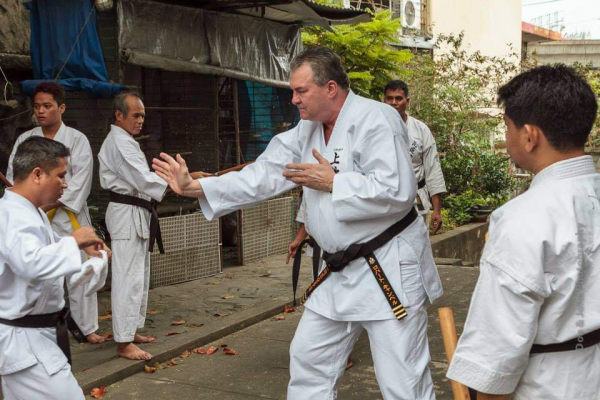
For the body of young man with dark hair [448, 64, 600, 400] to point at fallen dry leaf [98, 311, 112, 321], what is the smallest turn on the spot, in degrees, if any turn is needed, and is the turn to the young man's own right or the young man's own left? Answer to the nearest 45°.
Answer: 0° — they already face it

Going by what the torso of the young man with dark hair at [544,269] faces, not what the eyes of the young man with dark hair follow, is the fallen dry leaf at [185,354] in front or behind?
in front

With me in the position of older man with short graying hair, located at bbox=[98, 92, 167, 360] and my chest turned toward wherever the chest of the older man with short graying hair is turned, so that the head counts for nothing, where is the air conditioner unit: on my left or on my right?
on my left

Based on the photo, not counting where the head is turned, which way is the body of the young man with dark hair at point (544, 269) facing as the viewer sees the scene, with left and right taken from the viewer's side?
facing away from the viewer and to the left of the viewer

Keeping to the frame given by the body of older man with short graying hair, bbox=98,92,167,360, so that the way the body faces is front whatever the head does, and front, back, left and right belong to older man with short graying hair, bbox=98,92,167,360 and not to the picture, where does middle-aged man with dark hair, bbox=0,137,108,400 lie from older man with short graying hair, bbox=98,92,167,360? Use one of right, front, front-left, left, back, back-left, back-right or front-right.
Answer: right

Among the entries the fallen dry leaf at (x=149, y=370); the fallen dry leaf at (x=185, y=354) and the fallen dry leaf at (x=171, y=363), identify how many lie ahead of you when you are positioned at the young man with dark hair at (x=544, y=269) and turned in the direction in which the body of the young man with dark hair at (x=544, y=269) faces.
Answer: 3

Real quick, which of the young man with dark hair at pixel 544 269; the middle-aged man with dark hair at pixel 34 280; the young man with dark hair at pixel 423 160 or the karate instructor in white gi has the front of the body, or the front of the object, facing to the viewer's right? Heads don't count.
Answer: the middle-aged man with dark hair at pixel 34 280

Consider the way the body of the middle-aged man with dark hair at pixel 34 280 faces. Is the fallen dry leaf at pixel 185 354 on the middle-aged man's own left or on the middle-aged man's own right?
on the middle-aged man's own left

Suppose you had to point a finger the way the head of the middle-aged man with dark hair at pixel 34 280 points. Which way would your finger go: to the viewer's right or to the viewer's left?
to the viewer's right

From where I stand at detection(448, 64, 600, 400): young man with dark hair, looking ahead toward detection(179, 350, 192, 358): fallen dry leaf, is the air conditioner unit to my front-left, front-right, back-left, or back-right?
front-right

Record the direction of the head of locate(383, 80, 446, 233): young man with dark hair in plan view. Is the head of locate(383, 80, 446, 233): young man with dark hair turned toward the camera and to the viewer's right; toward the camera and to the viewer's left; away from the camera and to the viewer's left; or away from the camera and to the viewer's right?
toward the camera and to the viewer's left
